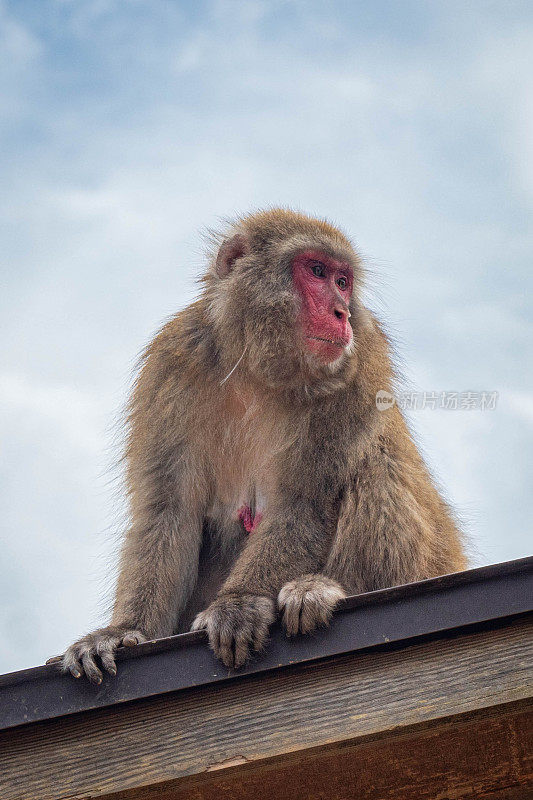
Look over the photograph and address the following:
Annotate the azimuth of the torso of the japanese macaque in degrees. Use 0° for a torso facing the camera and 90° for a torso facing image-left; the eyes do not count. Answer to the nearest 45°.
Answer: approximately 45°
